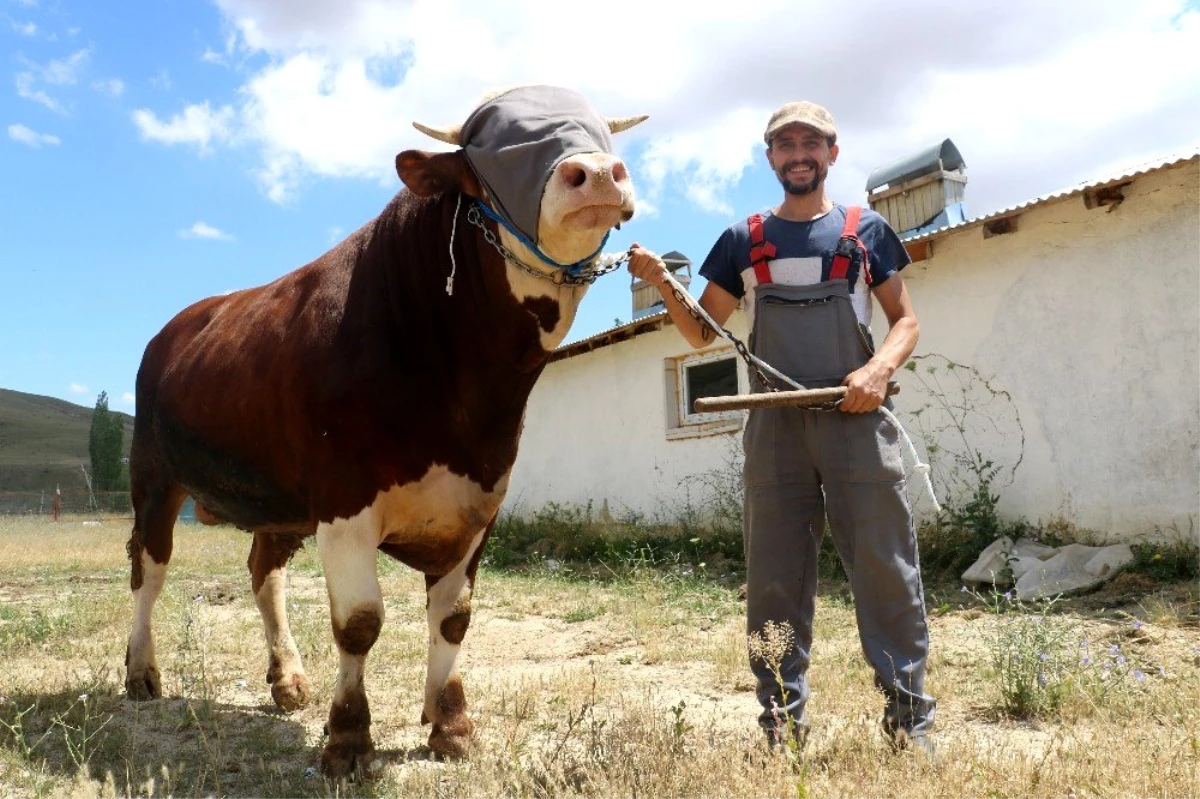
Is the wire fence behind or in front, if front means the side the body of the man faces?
behind

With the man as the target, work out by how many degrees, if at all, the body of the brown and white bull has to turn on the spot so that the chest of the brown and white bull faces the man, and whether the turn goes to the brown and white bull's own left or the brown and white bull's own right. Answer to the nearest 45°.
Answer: approximately 45° to the brown and white bull's own left

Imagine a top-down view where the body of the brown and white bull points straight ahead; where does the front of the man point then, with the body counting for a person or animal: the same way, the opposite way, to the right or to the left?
to the right

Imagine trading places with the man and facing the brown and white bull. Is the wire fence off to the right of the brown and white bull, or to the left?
right

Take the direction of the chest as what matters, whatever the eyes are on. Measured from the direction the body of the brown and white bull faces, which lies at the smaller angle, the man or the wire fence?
the man

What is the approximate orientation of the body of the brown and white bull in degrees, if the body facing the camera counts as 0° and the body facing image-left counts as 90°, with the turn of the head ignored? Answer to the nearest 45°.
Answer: approximately 315°

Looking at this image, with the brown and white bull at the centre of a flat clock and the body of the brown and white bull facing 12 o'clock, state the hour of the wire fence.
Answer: The wire fence is roughly at 7 o'clock from the brown and white bull.

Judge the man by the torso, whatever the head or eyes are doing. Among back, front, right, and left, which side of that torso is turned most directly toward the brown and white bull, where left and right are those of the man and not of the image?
right

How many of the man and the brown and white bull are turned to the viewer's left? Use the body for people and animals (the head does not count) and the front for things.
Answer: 0
